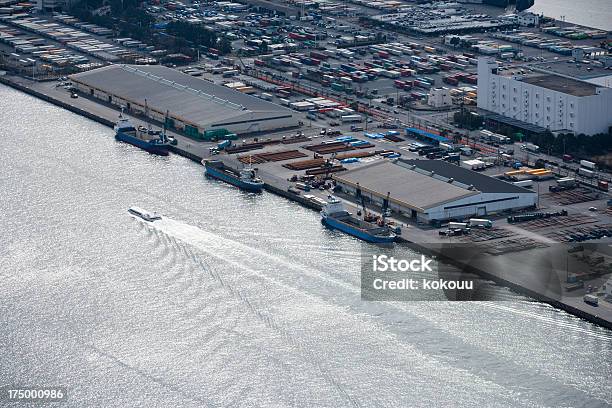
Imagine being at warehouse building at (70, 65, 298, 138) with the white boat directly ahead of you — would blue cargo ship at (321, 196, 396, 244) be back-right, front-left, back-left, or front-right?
front-left

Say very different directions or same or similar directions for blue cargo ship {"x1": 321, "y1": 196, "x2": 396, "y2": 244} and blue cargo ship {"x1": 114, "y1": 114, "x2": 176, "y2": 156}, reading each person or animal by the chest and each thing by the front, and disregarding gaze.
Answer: same or similar directions

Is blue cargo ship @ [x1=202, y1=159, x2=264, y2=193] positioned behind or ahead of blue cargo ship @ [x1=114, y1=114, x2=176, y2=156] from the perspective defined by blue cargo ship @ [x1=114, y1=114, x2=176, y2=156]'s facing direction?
ahead

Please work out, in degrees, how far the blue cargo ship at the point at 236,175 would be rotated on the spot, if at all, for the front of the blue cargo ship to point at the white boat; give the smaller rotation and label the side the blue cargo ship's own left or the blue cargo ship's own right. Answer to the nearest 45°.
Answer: approximately 90° to the blue cargo ship's own left

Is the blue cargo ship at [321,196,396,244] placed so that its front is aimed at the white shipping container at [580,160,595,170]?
no

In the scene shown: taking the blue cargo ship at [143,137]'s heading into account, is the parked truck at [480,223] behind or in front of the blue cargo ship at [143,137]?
in front

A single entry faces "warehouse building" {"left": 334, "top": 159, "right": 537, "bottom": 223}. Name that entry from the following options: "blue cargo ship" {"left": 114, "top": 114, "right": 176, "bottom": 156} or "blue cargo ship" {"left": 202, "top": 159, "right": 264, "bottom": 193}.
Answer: "blue cargo ship" {"left": 114, "top": 114, "right": 176, "bottom": 156}

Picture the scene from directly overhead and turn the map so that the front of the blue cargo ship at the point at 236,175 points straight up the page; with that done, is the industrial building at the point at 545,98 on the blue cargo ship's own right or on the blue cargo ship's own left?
on the blue cargo ship's own right

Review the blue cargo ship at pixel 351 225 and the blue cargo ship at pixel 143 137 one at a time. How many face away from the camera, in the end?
0

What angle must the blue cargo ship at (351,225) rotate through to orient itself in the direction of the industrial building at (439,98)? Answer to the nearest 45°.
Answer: approximately 135° to its left

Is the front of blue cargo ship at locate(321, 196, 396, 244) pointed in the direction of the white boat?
no

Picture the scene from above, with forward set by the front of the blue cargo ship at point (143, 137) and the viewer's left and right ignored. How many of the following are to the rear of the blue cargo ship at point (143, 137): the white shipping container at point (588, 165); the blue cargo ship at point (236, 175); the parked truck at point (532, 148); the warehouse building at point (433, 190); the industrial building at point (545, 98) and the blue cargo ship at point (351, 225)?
0

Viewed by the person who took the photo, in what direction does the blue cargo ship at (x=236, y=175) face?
facing away from the viewer and to the left of the viewer

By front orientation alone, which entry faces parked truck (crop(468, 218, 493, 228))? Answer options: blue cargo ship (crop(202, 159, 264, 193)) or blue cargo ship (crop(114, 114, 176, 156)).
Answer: blue cargo ship (crop(114, 114, 176, 156))

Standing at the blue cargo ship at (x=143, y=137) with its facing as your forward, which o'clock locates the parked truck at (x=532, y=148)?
The parked truck is roughly at 11 o'clock from the blue cargo ship.
